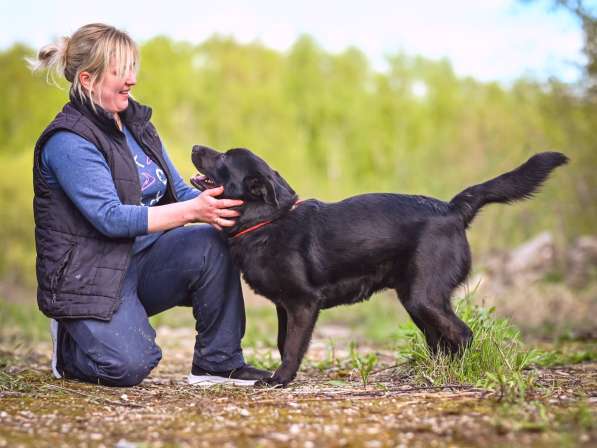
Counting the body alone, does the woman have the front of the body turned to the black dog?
yes

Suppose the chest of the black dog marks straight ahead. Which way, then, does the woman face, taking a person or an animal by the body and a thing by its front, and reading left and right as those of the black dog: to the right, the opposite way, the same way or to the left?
the opposite way

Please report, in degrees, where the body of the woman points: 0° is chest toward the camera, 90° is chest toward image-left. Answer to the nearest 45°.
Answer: approximately 270°

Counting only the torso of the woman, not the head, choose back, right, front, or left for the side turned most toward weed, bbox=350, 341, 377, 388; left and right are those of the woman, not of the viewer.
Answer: front

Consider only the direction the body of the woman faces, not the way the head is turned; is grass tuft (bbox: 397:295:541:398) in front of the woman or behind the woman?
in front

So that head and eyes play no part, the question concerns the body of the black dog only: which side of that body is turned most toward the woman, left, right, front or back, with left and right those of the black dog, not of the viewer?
front

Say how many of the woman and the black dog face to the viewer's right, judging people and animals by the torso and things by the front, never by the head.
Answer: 1

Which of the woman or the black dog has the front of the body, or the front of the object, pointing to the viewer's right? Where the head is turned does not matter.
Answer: the woman

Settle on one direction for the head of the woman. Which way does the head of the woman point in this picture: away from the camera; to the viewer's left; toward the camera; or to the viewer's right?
to the viewer's right

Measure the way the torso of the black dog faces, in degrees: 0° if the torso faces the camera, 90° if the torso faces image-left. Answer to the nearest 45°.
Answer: approximately 90°
